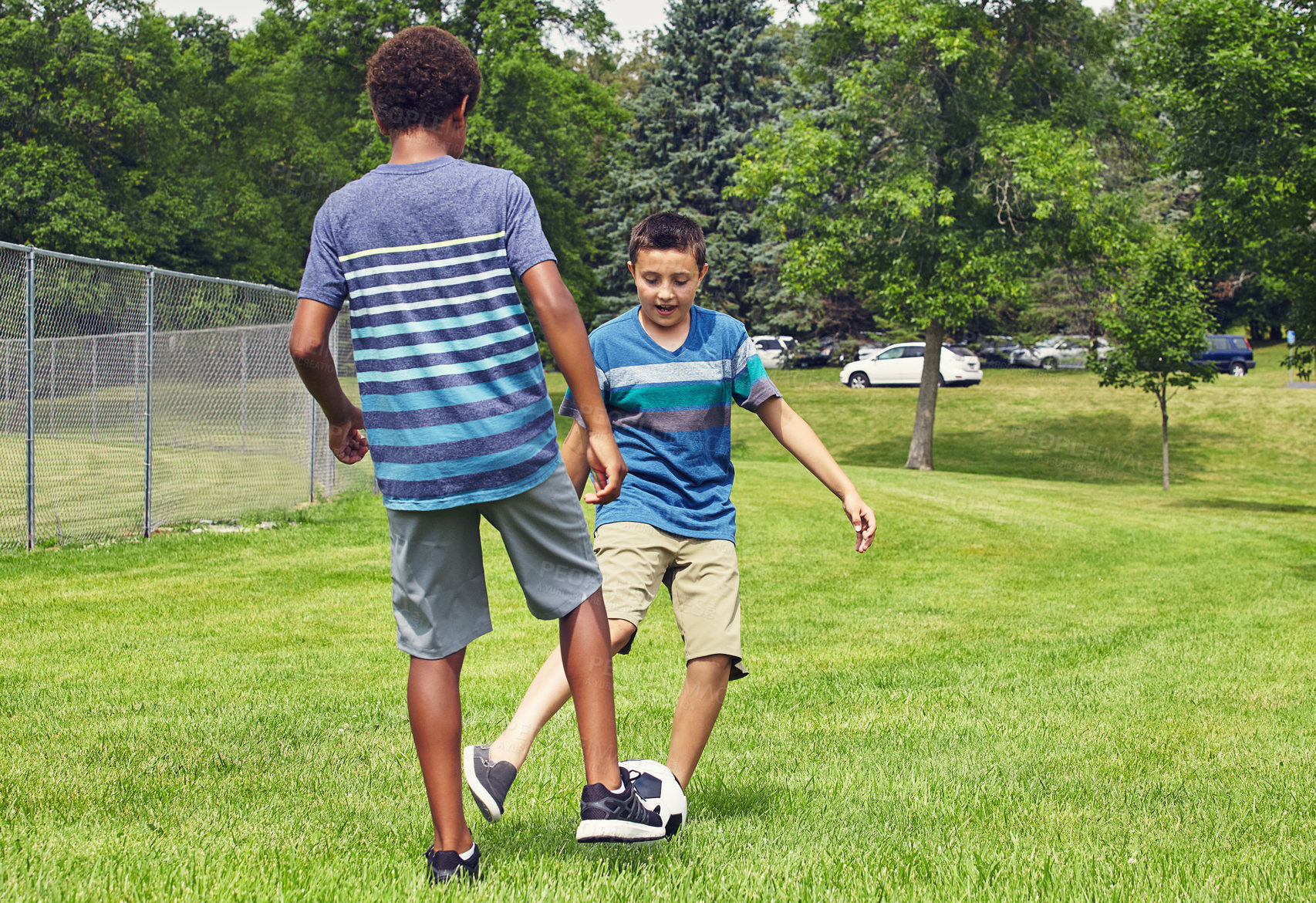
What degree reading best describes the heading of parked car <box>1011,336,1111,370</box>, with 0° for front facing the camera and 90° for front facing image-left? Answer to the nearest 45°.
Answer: approximately 45°

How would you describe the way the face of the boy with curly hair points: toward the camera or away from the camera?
away from the camera

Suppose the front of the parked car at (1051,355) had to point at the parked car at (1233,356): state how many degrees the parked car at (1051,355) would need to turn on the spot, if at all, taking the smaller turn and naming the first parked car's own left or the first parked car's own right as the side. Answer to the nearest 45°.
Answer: approximately 135° to the first parked car's own left

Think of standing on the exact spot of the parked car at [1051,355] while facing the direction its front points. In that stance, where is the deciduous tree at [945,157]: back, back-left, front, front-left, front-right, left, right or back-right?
front-left

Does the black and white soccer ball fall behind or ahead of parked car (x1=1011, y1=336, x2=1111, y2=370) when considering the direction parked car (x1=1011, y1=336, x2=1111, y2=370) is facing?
ahead

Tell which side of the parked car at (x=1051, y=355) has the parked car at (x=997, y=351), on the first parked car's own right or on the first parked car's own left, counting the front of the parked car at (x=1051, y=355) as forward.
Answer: on the first parked car's own right
